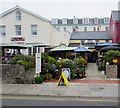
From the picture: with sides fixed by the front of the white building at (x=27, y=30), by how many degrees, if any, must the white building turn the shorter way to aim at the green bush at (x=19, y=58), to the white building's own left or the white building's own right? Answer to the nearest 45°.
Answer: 0° — it already faces it

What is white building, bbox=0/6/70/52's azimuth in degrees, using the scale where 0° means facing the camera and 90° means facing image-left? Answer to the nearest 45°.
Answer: approximately 0°
